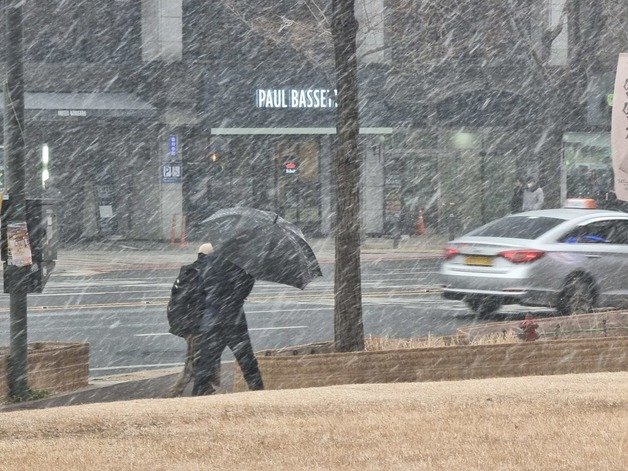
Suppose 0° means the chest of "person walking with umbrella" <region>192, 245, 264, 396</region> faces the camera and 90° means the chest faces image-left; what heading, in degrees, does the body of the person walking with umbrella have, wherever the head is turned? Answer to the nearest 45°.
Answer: approximately 270°

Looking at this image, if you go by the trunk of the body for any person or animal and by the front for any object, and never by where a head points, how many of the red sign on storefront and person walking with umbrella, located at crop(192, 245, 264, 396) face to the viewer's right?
1

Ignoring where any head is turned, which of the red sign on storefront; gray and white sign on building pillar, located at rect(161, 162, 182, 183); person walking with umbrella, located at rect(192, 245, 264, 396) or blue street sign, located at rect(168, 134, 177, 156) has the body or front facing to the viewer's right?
the person walking with umbrella

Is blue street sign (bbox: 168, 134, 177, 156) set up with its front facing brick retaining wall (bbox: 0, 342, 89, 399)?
yes

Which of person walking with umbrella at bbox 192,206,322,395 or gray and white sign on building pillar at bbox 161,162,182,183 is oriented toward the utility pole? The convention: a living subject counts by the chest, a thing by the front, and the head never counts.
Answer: the gray and white sign on building pillar

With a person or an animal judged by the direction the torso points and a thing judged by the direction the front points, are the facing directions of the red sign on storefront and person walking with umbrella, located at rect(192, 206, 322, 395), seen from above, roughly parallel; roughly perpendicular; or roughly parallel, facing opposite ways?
roughly perpendicular

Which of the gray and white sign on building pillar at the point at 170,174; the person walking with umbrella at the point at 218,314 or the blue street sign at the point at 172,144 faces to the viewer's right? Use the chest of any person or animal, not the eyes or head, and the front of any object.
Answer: the person walking with umbrella

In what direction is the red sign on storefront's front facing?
toward the camera

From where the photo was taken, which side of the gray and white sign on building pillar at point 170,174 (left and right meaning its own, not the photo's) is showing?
front

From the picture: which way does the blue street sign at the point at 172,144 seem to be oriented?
toward the camera

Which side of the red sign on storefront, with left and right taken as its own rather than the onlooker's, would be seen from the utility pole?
front

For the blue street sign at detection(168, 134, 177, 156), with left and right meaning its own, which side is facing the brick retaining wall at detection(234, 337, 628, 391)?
front

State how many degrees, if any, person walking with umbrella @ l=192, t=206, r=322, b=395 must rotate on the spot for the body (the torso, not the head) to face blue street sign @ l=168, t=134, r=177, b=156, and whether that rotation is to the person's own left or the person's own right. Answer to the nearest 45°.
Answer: approximately 90° to the person's own left

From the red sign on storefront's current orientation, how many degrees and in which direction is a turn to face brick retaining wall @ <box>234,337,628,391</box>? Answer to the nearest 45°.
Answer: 0° — it already faces it

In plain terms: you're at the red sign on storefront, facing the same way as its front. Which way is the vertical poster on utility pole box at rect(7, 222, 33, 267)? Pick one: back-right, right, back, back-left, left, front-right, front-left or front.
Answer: front

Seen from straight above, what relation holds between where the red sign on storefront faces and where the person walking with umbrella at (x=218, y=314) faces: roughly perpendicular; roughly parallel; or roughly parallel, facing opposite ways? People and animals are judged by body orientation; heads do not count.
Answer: roughly perpendicular
